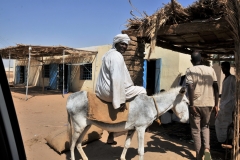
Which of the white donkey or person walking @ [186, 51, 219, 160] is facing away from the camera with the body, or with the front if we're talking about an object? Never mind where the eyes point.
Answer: the person walking

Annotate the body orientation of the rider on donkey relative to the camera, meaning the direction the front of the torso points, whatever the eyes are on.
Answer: to the viewer's right

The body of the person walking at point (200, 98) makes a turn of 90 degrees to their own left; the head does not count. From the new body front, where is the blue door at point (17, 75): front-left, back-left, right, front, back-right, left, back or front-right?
front-right

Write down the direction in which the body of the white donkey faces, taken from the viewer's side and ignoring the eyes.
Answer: to the viewer's right

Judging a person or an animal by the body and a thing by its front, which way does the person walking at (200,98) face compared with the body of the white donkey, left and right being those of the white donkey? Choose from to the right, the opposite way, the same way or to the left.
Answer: to the left

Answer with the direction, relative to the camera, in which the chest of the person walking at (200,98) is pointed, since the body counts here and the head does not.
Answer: away from the camera

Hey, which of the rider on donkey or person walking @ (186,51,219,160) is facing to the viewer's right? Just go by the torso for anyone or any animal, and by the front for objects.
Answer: the rider on donkey

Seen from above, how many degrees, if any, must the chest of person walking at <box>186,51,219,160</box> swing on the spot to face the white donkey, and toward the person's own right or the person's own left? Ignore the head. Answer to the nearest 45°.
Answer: approximately 135° to the person's own left

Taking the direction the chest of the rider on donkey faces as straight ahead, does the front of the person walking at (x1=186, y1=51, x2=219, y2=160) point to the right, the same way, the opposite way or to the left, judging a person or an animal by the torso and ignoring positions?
to the left

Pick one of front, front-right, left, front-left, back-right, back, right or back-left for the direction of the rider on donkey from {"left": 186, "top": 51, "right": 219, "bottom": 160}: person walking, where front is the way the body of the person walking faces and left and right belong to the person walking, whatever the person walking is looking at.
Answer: back-left

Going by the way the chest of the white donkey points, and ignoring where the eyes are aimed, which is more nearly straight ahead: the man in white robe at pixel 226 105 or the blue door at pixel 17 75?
the man in white robe

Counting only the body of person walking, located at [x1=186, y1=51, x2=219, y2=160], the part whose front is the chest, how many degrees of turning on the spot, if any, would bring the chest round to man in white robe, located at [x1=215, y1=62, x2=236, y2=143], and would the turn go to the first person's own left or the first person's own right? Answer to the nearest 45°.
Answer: approximately 45° to the first person's own right

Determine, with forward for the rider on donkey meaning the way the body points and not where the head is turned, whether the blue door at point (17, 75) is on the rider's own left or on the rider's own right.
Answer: on the rider's own left

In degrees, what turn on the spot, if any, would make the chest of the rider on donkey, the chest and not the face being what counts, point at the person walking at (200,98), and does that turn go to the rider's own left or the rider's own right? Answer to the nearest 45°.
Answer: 0° — they already face them
